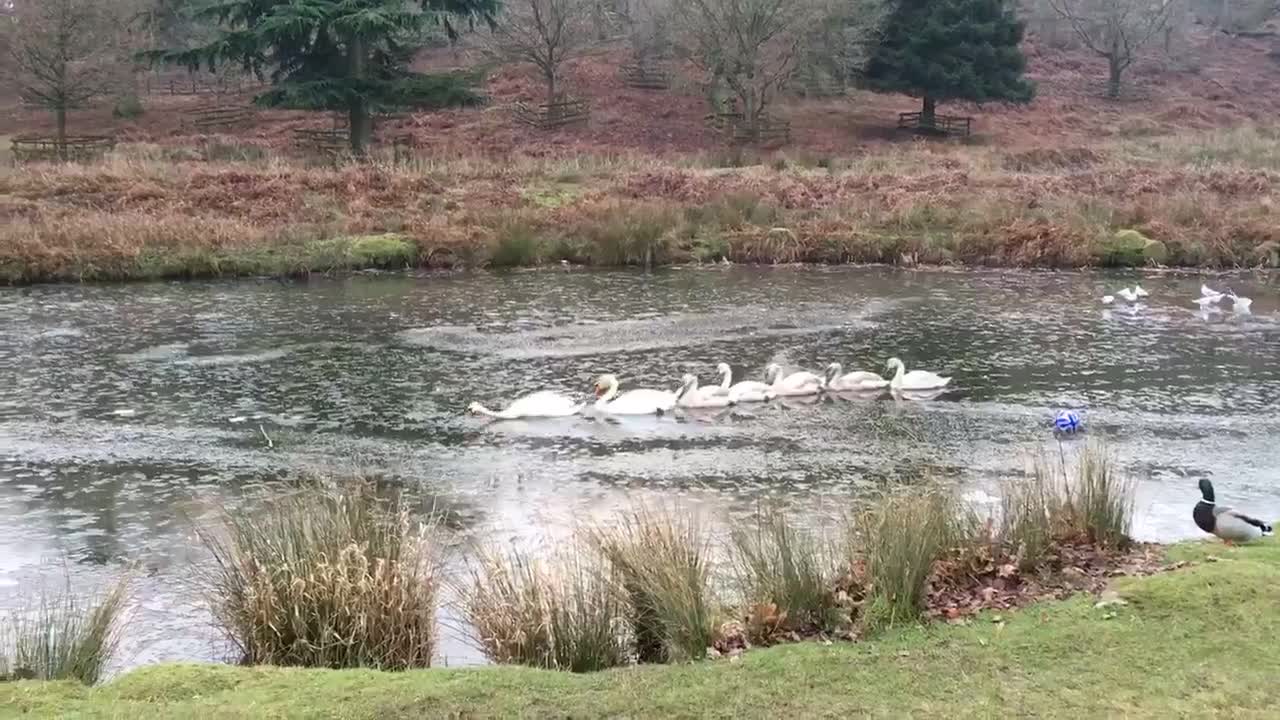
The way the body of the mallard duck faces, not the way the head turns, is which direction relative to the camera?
to the viewer's left

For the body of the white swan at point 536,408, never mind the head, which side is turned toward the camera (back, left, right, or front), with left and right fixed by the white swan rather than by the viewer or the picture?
left

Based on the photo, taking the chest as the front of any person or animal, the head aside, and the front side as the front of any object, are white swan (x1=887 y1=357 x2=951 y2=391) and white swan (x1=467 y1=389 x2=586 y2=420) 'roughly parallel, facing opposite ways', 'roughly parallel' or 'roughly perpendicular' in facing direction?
roughly parallel

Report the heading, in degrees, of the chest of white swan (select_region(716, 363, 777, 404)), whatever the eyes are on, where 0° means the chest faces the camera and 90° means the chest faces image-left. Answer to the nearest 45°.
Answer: approximately 90°

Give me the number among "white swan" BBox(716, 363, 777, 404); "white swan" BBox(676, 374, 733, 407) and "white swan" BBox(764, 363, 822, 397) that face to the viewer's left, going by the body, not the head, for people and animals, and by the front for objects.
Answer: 3

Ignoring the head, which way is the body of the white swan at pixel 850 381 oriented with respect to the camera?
to the viewer's left

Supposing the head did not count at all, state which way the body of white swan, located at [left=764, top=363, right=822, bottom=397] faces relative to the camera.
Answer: to the viewer's left
